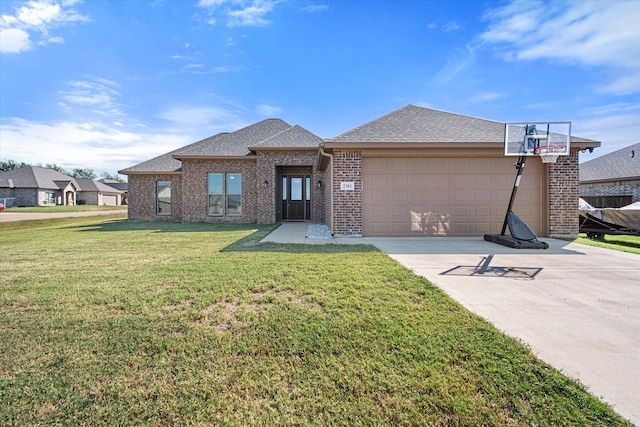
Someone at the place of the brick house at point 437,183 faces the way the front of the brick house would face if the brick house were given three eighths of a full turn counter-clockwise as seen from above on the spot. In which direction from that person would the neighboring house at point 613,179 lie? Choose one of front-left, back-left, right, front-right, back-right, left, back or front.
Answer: front

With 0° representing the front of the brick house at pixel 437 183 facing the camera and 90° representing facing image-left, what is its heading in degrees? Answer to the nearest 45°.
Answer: approximately 0°

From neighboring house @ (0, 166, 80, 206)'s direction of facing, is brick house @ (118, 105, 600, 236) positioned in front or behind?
in front

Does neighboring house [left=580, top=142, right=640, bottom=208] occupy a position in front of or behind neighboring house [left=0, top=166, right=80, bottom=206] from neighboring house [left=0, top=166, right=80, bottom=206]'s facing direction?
in front

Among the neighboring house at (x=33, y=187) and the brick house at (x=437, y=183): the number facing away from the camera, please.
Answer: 0

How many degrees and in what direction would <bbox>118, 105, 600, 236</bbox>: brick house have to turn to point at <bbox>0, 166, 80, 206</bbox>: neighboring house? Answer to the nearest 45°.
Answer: approximately 135° to its right

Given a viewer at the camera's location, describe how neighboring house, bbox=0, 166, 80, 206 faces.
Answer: facing the viewer and to the right of the viewer
